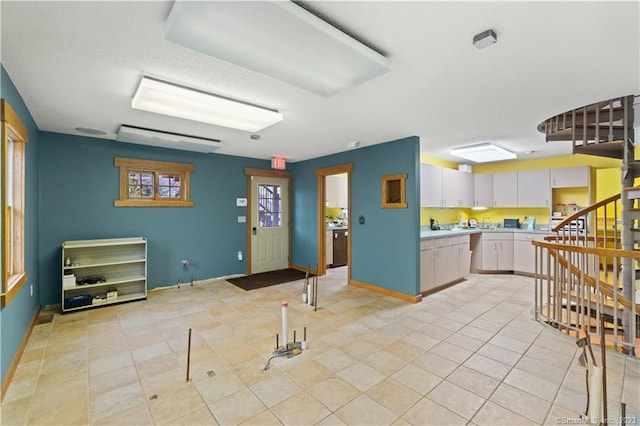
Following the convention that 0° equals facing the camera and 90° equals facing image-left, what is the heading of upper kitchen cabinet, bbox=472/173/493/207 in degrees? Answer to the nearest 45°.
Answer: approximately 0°

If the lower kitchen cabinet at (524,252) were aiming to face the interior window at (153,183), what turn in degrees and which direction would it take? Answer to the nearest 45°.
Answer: approximately 45° to its right

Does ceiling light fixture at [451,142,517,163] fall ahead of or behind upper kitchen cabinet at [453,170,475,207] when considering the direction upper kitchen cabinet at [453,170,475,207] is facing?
ahead

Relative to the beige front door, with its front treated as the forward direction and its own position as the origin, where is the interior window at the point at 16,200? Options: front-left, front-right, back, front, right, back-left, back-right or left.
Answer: right

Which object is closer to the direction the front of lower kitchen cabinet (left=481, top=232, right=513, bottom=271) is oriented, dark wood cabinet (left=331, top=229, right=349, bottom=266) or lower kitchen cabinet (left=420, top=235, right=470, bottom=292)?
the lower kitchen cabinet

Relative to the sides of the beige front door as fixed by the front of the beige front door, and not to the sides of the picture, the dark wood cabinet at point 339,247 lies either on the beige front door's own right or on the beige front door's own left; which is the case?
on the beige front door's own left

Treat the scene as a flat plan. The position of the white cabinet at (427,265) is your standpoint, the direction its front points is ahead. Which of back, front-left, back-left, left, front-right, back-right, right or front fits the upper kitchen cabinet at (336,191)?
back

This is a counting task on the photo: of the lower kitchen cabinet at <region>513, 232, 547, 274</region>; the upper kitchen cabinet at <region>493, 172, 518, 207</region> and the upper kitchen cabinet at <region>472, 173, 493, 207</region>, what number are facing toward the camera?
3

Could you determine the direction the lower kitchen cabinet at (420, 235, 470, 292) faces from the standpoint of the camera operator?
facing the viewer and to the right of the viewer

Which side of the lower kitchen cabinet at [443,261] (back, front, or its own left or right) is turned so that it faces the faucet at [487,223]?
left
